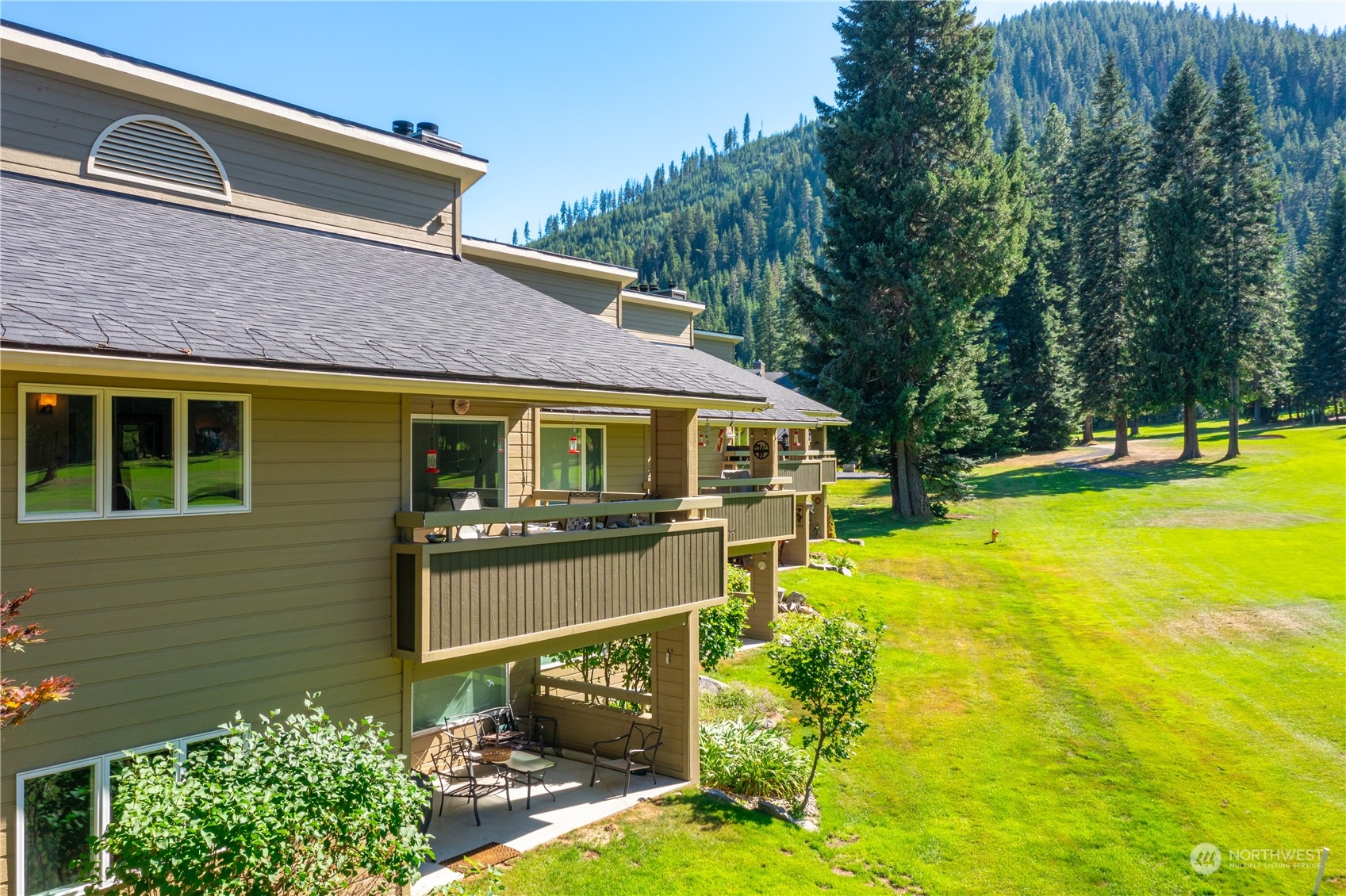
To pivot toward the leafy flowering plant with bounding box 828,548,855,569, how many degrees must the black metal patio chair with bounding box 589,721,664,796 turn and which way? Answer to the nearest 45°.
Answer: approximately 180°

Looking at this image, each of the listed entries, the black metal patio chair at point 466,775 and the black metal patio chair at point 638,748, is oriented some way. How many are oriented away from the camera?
0

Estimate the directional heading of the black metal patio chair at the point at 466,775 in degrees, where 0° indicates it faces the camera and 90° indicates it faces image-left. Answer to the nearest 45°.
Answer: approximately 315°

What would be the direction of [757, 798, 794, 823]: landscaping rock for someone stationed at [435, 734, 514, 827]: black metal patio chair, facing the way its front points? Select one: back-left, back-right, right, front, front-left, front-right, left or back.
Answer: front-left

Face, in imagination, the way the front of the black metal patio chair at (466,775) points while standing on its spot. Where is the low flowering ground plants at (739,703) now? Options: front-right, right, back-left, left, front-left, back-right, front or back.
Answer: left

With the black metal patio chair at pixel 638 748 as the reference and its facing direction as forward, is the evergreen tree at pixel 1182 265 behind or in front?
behind

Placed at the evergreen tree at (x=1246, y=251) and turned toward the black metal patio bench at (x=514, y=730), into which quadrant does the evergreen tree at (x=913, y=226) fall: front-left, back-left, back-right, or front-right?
front-right

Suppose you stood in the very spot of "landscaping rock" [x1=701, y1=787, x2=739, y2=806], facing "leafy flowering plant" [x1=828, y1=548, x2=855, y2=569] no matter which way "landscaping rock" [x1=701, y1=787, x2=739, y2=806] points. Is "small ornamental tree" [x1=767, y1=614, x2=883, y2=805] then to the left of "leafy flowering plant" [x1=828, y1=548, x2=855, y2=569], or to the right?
right

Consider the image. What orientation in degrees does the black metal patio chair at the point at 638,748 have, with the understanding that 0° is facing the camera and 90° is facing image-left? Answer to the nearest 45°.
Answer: approximately 45°

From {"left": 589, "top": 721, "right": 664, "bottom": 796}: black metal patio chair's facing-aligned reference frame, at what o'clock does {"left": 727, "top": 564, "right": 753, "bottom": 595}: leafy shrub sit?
The leafy shrub is roughly at 5 o'clock from the black metal patio chair.

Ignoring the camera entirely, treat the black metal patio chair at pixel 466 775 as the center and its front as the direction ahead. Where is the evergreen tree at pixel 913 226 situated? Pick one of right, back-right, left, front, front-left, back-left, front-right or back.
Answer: left

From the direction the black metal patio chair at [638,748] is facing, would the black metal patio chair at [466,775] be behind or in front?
in front

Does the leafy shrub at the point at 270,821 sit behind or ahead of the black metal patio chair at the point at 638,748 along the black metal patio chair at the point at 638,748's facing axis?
ahead

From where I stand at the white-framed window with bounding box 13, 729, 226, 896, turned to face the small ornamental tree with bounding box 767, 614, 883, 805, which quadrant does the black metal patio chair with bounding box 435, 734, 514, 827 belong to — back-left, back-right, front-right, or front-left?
front-left

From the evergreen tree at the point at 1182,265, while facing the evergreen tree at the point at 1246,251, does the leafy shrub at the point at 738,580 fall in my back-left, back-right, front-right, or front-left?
back-right

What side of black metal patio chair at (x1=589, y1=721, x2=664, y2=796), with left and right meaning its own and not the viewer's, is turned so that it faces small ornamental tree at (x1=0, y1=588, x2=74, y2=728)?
front

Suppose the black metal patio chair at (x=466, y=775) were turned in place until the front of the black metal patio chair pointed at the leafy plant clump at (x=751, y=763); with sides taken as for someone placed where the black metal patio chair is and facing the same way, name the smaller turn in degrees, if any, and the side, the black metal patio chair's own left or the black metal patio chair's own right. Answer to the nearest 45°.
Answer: approximately 45° to the black metal patio chair's own left

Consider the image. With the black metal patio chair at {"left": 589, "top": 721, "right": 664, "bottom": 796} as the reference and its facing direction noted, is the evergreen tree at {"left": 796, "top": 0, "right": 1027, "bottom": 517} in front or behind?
behind
